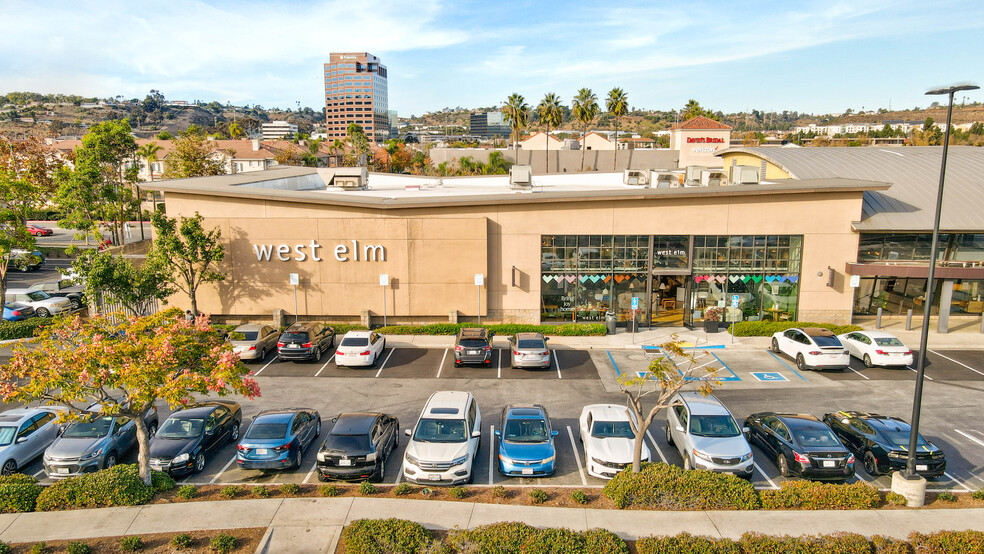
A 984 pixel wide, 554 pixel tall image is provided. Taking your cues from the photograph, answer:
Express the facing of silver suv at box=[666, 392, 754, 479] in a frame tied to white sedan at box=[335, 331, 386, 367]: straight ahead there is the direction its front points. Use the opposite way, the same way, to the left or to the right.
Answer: the opposite way

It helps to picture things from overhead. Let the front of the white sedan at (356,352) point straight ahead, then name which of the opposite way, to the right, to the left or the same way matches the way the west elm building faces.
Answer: the opposite way

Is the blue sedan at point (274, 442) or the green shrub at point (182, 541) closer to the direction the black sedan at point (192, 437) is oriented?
the green shrub

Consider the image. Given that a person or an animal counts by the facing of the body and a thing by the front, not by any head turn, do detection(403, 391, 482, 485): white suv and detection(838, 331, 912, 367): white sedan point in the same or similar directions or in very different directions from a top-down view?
very different directions

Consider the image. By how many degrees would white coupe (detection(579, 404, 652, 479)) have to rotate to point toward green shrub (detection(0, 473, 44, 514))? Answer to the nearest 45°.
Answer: approximately 45° to its right

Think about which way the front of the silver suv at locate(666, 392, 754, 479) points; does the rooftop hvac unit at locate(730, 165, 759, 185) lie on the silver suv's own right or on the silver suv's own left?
on the silver suv's own left

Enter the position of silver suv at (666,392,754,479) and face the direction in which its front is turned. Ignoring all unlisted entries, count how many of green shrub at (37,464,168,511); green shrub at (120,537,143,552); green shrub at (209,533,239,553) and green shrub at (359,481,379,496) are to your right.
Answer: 4

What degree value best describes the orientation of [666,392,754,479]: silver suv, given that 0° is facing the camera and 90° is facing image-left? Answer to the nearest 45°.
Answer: approximately 315°

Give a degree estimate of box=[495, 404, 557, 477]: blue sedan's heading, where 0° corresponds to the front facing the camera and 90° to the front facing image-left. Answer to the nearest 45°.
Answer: approximately 0°

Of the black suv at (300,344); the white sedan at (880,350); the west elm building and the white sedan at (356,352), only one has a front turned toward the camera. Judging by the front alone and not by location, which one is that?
the west elm building

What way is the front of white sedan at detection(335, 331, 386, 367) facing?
away from the camera

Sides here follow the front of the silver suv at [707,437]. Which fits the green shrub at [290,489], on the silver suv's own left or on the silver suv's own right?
on the silver suv's own right

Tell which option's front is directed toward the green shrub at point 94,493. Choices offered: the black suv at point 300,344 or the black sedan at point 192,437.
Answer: the black sedan

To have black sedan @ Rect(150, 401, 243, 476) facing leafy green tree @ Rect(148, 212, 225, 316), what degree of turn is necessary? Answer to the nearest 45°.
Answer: approximately 135° to its right

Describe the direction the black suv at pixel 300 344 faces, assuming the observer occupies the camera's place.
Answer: facing away from the viewer and to the right of the viewer
